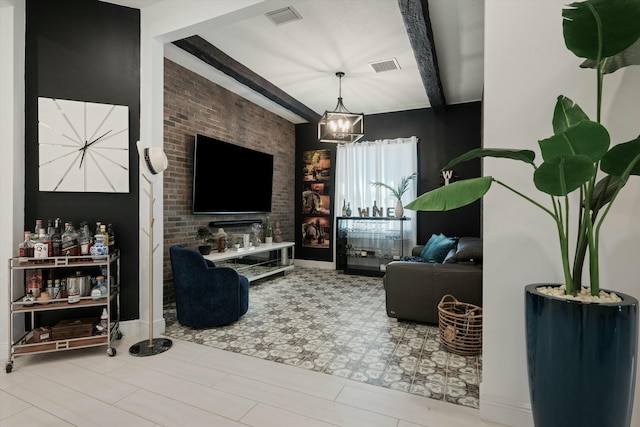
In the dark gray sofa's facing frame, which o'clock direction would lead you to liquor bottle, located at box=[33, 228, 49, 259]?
The liquor bottle is roughly at 11 o'clock from the dark gray sofa.

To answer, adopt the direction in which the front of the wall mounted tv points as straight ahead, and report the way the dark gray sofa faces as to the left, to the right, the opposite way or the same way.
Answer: the opposite way

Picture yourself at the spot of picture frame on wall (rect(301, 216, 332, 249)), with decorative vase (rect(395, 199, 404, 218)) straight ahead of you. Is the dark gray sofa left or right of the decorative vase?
right

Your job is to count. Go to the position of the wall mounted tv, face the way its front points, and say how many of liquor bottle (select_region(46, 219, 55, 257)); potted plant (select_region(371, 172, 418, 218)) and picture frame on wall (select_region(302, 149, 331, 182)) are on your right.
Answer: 1

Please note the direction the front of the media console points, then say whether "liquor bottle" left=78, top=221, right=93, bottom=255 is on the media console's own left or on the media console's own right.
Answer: on the media console's own right

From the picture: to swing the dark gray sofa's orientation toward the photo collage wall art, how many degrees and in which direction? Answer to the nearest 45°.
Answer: approximately 45° to its right

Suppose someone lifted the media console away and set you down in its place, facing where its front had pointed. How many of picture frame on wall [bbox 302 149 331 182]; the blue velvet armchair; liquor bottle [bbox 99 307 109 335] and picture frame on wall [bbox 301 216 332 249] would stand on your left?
2

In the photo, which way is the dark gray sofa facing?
to the viewer's left

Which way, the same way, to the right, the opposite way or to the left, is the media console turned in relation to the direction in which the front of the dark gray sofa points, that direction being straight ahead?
the opposite way

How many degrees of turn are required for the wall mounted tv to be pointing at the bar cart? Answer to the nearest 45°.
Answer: approximately 90° to its right

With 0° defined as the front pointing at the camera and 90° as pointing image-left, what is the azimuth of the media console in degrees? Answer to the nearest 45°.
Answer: approximately 315°

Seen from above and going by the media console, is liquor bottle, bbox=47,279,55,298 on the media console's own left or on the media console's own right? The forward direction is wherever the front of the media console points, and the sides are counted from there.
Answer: on the media console's own right
